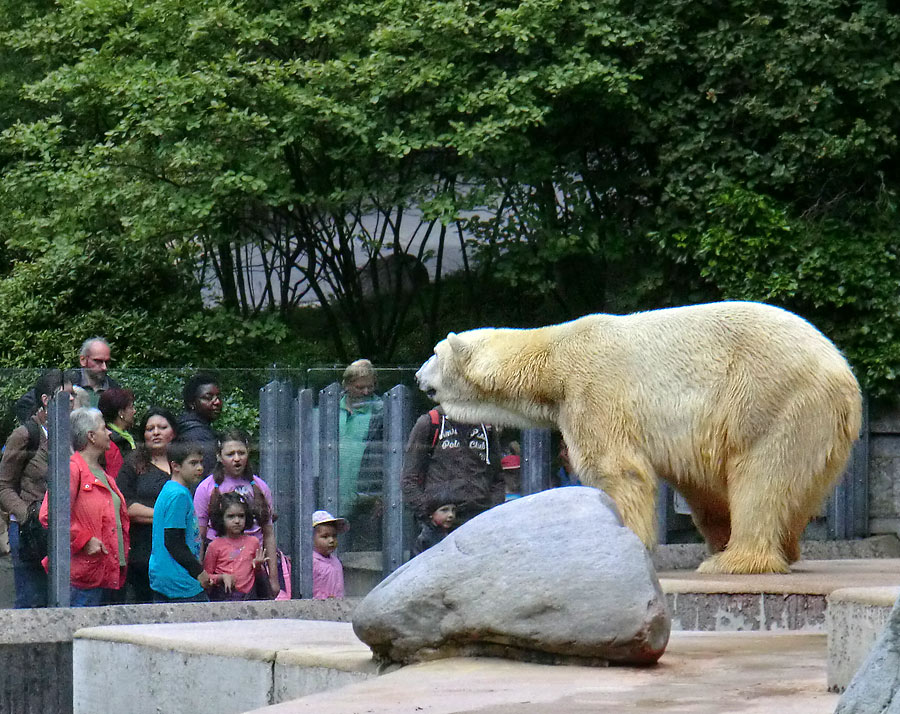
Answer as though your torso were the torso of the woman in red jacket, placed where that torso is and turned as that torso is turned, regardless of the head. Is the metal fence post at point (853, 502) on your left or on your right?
on your left

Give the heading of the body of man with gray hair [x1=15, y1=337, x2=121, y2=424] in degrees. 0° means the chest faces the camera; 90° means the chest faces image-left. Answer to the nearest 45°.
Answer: approximately 315°

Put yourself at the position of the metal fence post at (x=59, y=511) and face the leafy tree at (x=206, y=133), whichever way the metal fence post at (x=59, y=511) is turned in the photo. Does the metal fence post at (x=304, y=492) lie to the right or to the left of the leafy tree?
right

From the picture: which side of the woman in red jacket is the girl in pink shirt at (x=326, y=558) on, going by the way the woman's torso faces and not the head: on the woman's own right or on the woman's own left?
on the woman's own left

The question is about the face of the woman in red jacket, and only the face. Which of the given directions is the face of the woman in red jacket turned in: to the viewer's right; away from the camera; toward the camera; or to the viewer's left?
to the viewer's right

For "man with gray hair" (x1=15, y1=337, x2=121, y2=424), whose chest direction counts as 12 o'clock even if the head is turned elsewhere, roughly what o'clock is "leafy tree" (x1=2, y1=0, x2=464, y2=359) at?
The leafy tree is roughly at 8 o'clock from the man with gray hair.

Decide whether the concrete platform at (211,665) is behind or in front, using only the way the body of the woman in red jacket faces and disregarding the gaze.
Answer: in front

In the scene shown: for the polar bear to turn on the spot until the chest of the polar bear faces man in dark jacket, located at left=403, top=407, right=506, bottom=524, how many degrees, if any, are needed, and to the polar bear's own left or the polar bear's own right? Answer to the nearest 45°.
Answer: approximately 45° to the polar bear's own right

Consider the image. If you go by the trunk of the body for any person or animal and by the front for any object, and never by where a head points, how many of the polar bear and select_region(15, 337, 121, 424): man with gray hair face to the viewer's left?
1

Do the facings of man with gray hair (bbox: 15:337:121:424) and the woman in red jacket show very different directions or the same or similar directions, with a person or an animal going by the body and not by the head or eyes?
same or similar directions

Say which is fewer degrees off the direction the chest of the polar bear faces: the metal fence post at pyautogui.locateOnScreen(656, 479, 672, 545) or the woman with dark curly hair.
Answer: the woman with dark curly hair

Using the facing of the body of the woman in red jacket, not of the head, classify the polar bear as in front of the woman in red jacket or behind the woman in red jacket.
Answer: in front

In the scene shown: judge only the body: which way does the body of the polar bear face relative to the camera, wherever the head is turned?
to the viewer's left

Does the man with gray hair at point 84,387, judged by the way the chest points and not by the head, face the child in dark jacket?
no

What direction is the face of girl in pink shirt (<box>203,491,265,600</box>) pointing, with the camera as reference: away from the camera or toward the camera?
toward the camera
